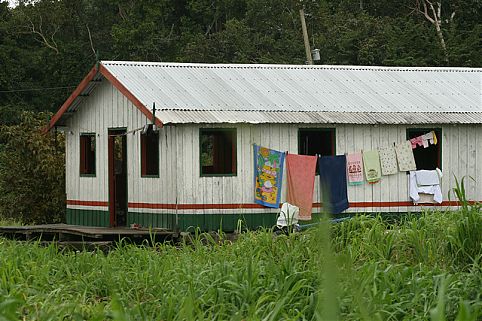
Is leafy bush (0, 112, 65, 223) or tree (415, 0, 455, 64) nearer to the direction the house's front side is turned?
the leafy bush

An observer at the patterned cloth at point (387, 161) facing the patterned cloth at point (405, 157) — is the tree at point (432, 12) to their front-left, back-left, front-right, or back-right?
front-left

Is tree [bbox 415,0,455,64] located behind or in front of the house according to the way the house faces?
behind

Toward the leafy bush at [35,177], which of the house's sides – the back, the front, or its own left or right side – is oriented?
right

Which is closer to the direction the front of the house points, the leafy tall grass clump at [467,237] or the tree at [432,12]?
the leafy tall grass clump

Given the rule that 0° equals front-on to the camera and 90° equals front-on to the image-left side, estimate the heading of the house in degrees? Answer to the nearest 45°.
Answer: approximately 45°
